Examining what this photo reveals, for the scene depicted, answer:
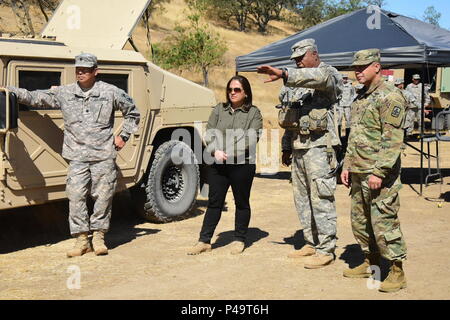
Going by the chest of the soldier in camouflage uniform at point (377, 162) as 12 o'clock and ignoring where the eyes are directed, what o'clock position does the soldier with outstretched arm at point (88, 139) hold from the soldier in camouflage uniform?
The soldier with outstretched arm is roughly at 2 o'clock from the soldier in camouflage uniform.

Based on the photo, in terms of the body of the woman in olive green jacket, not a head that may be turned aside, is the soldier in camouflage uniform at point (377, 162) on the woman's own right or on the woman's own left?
on the woman's own left

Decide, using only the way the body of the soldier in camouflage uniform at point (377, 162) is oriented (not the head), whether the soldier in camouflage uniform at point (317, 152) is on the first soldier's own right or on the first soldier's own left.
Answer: on the first soldier's own right

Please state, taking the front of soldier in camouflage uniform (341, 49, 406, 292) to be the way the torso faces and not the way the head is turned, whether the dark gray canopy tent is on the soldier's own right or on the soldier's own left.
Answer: on the soldier's own right

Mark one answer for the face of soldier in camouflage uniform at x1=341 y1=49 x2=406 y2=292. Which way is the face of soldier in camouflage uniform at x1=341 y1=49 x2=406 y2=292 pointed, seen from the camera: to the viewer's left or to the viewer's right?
to the viewer's left
